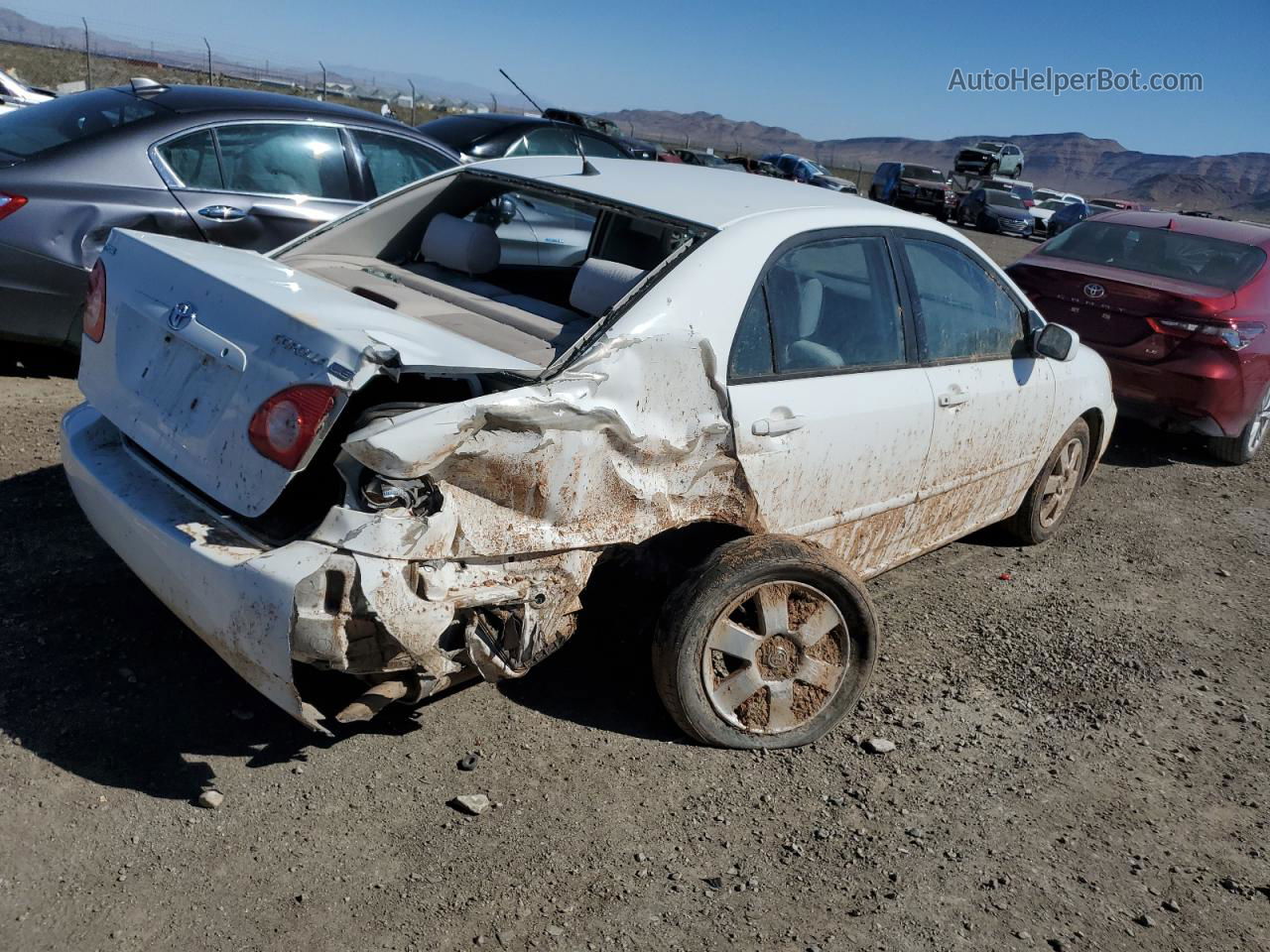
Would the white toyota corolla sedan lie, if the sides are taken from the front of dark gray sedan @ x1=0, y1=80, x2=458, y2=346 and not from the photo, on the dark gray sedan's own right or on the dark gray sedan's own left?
on the dark gray sedan's own right

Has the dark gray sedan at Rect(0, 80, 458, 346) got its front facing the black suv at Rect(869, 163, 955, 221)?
yes

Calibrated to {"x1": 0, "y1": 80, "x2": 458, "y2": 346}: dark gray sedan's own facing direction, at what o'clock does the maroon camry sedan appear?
The maroon camry sedan is roughly at 2 o'clock from the dark gray sedan.

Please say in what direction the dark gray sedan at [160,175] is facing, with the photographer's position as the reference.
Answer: facing away from the viewer and to the right of the viewer

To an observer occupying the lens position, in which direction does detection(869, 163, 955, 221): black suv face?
facing the viewer and to the right of the viewer

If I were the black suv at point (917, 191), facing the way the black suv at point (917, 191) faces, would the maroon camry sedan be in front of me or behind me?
in front

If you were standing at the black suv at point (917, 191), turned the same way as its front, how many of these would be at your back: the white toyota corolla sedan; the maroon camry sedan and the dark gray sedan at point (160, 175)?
0

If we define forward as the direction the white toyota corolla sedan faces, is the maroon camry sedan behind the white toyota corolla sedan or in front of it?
in front

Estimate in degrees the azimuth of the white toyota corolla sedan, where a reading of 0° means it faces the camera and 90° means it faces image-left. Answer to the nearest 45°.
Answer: approximately 225°

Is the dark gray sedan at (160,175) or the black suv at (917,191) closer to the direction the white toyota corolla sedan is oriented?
the black suv

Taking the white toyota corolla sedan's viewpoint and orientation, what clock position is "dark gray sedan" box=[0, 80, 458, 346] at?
The dark gray sedan is roughly at 9 o'clock from the white toyota corolla sedan.

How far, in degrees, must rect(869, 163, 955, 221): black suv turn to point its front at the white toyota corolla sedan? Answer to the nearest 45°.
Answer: approximately 45° to its right

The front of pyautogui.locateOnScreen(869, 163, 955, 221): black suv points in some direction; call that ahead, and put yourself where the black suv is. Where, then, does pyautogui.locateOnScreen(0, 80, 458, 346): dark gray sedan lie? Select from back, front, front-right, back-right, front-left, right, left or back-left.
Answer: front-right

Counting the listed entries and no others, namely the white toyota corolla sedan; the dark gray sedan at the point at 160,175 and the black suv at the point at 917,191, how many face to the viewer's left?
0

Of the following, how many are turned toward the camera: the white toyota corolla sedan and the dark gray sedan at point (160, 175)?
0

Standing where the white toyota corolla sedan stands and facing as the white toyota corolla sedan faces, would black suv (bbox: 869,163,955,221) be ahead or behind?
ahead
